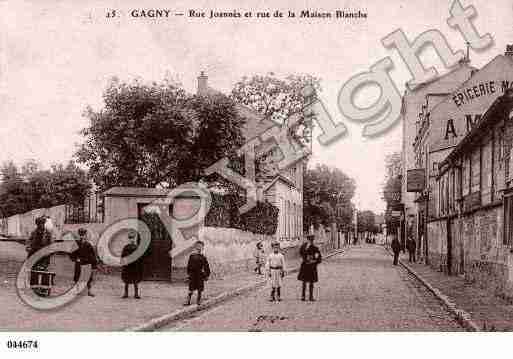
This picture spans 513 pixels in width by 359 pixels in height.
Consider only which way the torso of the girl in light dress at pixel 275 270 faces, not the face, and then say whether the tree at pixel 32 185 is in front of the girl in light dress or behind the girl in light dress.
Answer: behind

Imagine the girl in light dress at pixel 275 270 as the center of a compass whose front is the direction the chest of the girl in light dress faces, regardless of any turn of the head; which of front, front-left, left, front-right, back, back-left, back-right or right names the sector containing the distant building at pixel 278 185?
back

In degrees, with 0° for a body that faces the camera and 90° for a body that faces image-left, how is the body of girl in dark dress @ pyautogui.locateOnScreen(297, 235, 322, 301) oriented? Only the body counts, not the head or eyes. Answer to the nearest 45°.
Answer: approximately 0°

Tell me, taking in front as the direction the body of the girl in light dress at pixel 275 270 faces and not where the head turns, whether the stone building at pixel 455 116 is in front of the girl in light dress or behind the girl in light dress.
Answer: behind

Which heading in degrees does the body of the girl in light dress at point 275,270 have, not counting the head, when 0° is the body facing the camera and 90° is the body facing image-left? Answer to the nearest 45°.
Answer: approximately 0°

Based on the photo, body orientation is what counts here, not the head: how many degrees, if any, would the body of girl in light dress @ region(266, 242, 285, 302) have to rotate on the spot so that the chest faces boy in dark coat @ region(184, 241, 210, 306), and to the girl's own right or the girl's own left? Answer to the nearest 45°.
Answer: approximately 45° to the girl's own right

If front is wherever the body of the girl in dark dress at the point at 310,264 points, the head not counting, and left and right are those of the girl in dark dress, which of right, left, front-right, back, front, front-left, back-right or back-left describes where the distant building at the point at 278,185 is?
back

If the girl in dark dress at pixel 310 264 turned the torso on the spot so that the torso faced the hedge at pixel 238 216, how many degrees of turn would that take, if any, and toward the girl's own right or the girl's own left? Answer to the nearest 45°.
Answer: approximately 180°

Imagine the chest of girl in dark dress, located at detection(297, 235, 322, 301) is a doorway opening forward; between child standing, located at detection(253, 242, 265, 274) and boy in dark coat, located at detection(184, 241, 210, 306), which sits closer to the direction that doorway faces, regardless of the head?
the boy in dark coat
